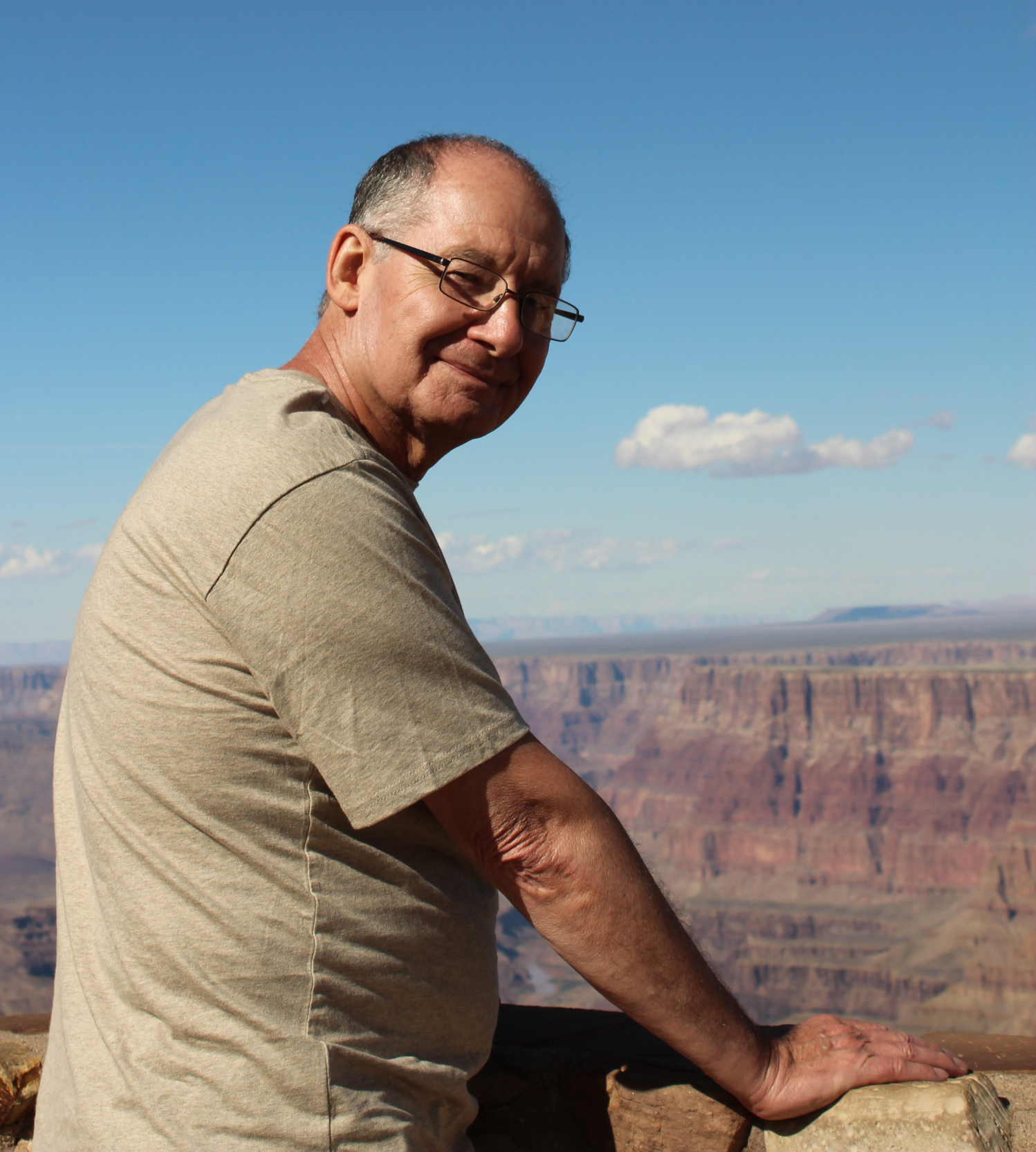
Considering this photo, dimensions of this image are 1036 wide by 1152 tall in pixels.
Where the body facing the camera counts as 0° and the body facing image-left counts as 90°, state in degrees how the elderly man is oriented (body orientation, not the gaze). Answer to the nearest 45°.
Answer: approximately 270°

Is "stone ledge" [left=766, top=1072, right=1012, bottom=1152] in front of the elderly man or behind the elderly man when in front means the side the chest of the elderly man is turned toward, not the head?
in front

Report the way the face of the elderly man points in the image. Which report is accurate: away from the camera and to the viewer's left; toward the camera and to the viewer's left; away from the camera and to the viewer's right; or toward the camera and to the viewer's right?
toward the camera and to the viewer's right
